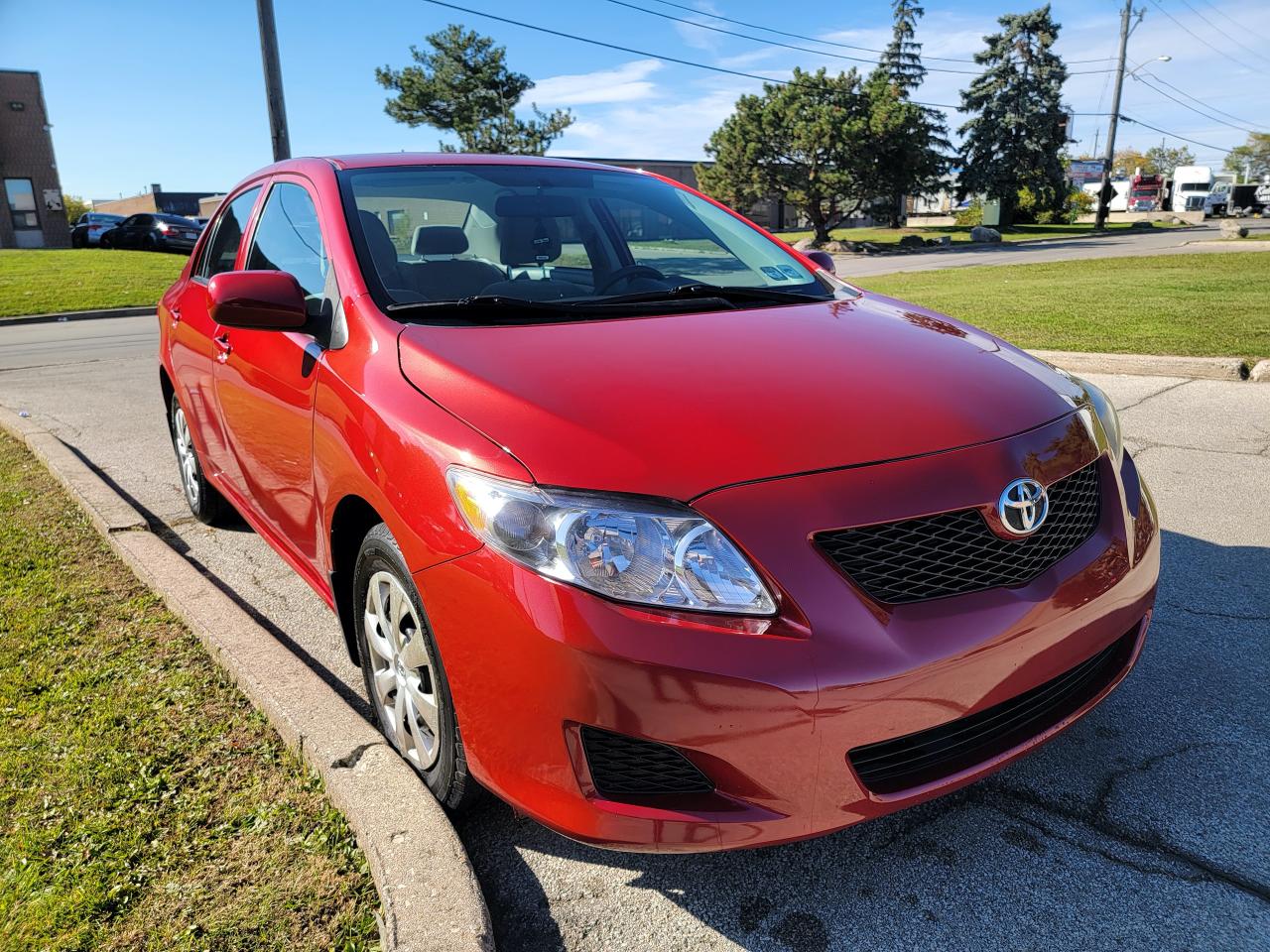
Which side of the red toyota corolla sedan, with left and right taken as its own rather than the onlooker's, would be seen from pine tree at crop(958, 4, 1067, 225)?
left

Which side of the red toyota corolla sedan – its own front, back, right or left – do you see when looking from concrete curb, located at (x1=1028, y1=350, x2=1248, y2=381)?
left

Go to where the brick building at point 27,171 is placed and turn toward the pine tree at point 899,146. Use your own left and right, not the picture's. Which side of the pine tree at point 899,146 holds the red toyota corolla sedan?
right

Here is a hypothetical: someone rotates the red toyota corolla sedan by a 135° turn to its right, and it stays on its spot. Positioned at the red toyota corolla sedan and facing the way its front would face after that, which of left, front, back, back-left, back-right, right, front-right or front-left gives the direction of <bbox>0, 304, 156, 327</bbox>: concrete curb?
front-right

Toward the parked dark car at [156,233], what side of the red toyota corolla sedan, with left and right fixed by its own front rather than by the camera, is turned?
back

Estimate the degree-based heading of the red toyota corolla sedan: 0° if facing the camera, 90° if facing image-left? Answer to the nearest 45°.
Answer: approximately 315°

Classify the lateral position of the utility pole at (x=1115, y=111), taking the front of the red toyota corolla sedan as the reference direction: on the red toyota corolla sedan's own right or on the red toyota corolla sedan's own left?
on the red toyota corolla sedan's own left

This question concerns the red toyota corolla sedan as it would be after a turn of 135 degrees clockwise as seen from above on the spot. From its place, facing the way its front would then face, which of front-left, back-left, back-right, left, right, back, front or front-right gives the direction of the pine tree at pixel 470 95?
right

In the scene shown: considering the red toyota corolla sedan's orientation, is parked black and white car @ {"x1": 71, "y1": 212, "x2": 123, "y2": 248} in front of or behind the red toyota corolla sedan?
behind

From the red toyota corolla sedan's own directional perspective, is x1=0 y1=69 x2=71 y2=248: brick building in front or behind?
behind

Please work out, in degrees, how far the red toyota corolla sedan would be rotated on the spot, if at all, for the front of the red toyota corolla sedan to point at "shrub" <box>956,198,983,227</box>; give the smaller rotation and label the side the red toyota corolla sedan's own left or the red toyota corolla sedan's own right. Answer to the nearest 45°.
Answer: approximately 135° to the red toyota corolla sedan's own left

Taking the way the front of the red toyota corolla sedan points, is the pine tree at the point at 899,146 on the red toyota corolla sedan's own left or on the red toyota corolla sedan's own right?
on the red toyota corolla sedan's own left
